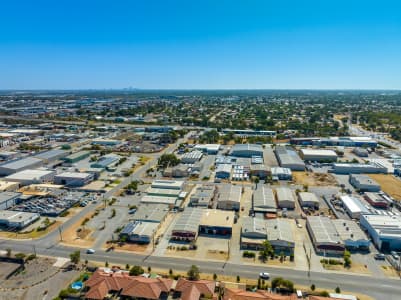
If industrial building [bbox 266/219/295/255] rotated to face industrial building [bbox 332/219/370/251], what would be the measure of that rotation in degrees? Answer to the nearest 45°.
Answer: approximately 135° to its left

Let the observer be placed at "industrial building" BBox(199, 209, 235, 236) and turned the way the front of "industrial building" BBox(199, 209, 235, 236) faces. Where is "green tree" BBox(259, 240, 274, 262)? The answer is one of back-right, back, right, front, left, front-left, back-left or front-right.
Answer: front-left

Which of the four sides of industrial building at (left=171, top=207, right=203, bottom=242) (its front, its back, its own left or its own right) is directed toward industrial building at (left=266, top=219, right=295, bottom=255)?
left

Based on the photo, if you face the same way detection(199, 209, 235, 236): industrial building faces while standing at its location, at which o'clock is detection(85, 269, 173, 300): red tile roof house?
The red tile roof house is roughly at 1 o'clock from the industrial building.

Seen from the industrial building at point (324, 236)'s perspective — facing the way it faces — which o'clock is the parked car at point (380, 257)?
The parked car is roughly at 9 o'clock from the industrial building.

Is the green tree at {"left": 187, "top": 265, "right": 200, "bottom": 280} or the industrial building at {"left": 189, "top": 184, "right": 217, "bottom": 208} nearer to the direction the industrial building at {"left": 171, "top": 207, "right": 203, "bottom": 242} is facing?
the green tree

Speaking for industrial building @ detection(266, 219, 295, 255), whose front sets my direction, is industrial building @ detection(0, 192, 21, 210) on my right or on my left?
on my right

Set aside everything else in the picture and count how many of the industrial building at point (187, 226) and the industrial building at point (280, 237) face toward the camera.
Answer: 2

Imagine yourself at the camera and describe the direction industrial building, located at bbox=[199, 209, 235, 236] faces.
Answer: facing the viewer

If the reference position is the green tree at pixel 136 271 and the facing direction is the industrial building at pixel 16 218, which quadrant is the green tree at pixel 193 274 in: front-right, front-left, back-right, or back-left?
back-right

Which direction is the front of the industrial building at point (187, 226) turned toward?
toward the camera

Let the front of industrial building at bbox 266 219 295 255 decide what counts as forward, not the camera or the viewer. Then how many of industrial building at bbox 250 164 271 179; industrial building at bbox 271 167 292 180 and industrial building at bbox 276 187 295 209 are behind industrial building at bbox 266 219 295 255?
3

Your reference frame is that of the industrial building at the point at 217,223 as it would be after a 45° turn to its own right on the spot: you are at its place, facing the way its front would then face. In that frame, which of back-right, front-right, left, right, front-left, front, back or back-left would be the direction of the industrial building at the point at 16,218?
front-right

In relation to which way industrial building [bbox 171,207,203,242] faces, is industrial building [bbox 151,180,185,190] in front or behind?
behind

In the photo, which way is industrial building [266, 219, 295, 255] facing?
toward the camera

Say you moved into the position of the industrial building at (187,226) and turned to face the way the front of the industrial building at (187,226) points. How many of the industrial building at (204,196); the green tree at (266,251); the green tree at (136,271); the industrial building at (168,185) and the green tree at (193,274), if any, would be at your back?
2

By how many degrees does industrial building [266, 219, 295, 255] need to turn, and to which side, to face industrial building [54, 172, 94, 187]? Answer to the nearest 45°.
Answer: approximately 90° to its right
